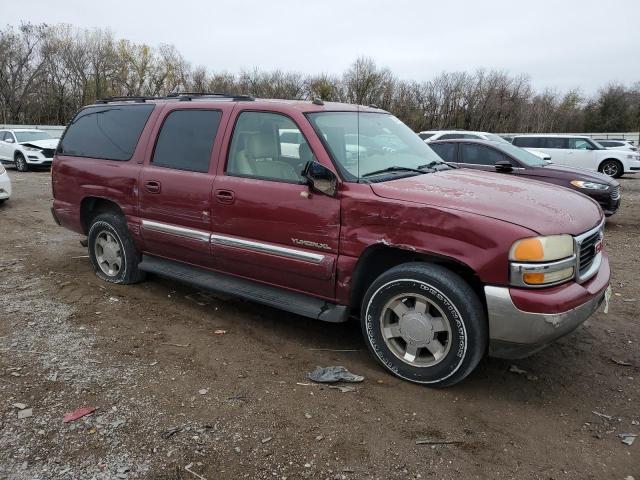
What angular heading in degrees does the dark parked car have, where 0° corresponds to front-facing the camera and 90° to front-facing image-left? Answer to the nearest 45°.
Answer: approximately 315°
